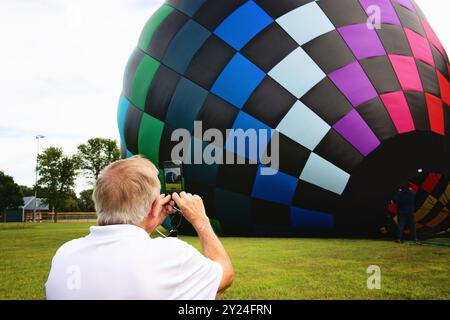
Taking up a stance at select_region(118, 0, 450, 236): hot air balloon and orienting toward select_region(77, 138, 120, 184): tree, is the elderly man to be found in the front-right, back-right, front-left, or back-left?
back-left
